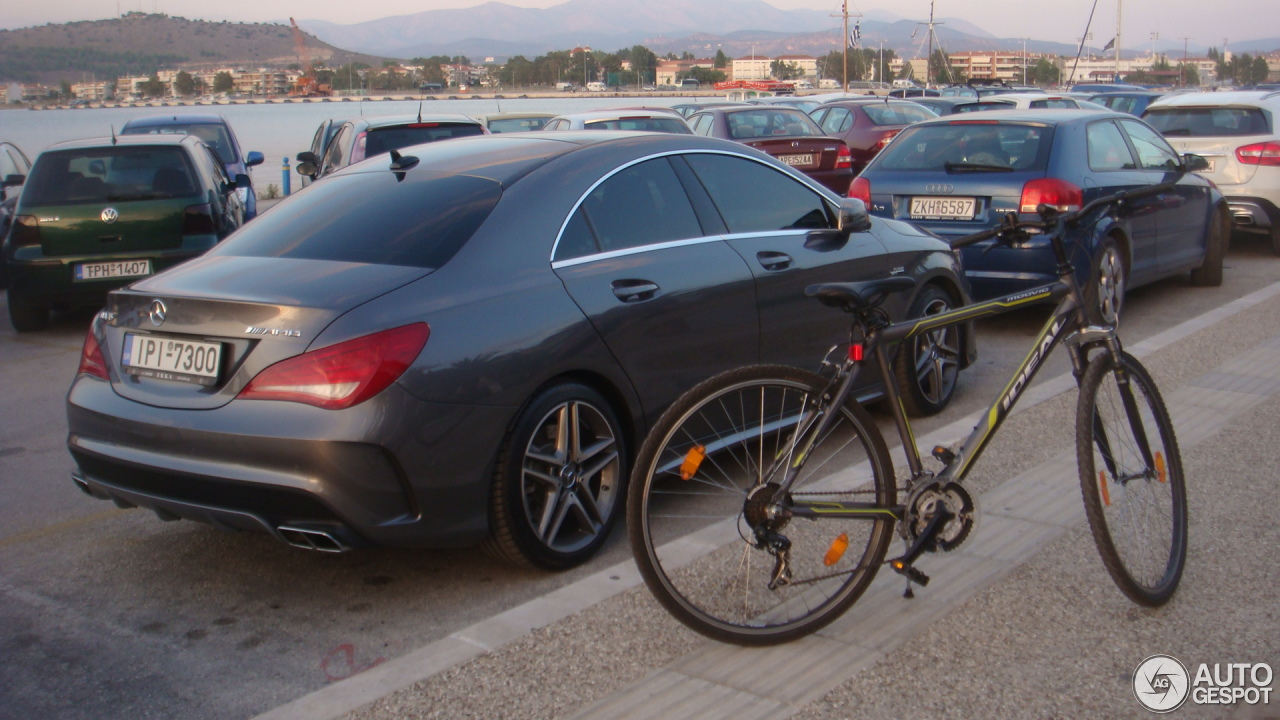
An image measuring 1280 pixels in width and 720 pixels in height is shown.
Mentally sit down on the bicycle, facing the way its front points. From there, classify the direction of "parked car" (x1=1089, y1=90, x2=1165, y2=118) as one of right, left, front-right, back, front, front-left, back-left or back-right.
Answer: left

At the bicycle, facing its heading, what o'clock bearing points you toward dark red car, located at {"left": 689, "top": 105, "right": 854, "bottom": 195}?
The dark red car is roughly at 9 o'clock from the bicycle.

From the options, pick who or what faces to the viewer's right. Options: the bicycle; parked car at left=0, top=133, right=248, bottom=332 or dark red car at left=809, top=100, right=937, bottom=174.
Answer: the bicycle

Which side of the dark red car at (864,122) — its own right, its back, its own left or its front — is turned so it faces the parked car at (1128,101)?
right

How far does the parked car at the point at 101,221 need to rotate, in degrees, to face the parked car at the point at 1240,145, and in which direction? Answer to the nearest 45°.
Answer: approximately 90° to its right

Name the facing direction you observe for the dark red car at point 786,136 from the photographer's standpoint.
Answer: facing away from the viewer and to the left of the viewer

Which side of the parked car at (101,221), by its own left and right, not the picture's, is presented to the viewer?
back

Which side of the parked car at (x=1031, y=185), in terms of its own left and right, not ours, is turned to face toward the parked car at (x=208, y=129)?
left

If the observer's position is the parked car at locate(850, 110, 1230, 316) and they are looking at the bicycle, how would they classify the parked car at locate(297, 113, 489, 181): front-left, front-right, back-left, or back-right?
back-right

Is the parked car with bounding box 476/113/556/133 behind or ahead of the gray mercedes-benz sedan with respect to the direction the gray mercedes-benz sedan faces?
ahead

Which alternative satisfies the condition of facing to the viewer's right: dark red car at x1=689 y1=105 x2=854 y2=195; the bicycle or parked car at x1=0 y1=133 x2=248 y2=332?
the bicycle

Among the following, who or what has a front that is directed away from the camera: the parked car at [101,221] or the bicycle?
the parked car

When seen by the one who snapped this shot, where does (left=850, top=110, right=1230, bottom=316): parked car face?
facing away from the viewer and to the right of the viewer

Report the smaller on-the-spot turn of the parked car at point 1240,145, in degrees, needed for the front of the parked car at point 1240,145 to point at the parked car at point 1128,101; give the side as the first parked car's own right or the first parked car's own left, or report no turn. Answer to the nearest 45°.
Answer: approximately 45° to the first parked car's own left
